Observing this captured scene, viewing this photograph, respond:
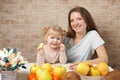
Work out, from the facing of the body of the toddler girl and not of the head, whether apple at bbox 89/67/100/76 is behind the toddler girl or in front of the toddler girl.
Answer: in front

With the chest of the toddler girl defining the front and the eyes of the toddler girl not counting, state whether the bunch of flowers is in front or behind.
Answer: in front

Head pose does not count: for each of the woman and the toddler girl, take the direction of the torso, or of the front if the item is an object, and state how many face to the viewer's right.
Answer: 0

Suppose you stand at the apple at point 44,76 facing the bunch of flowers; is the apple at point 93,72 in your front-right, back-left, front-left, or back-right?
back-right

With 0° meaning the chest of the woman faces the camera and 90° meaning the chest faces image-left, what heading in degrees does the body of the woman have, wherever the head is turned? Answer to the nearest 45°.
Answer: approximately 45°

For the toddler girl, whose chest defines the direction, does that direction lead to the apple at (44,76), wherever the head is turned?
yes

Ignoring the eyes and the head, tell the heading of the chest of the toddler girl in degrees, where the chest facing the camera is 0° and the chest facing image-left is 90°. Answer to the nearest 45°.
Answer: approximately 0°
